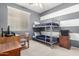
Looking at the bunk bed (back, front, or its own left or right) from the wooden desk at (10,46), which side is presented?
front
